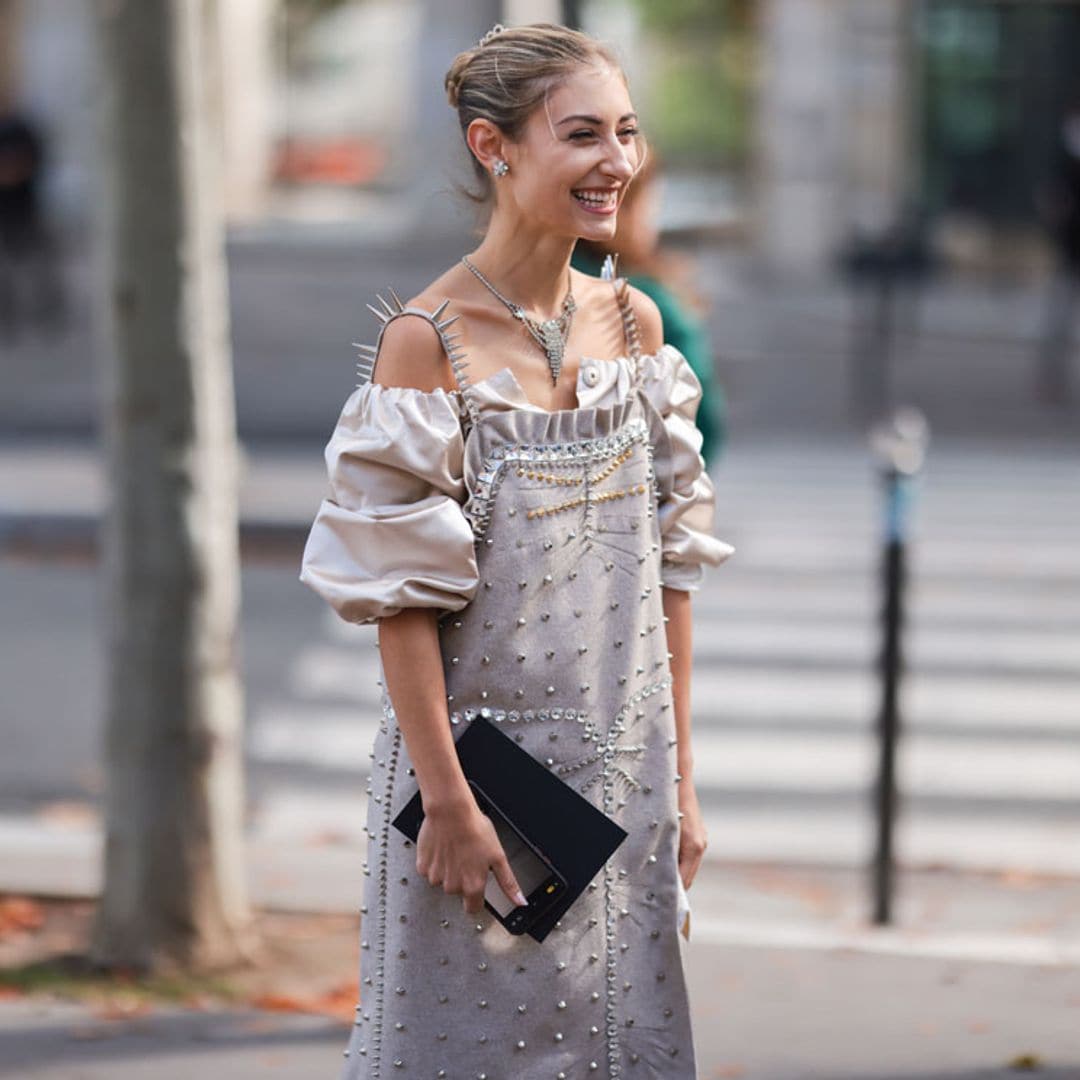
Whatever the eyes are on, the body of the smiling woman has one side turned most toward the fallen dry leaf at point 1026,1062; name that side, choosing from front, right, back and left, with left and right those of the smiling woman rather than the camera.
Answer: left

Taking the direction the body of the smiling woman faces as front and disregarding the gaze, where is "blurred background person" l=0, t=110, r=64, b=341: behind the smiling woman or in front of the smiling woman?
behind

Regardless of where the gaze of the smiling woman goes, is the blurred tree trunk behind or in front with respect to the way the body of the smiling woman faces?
behind

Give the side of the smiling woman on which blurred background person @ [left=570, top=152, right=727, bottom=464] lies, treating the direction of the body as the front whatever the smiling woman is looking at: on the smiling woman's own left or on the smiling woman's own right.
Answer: on the smiling woman's own left

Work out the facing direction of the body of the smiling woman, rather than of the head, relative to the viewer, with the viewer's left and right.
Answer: facing the viewer and to the right of the viewer

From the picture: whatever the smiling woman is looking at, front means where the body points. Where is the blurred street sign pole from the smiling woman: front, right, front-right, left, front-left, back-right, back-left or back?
back-left

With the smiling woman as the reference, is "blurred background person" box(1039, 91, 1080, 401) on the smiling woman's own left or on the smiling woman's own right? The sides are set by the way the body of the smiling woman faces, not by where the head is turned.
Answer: on the smiling woman's own left
